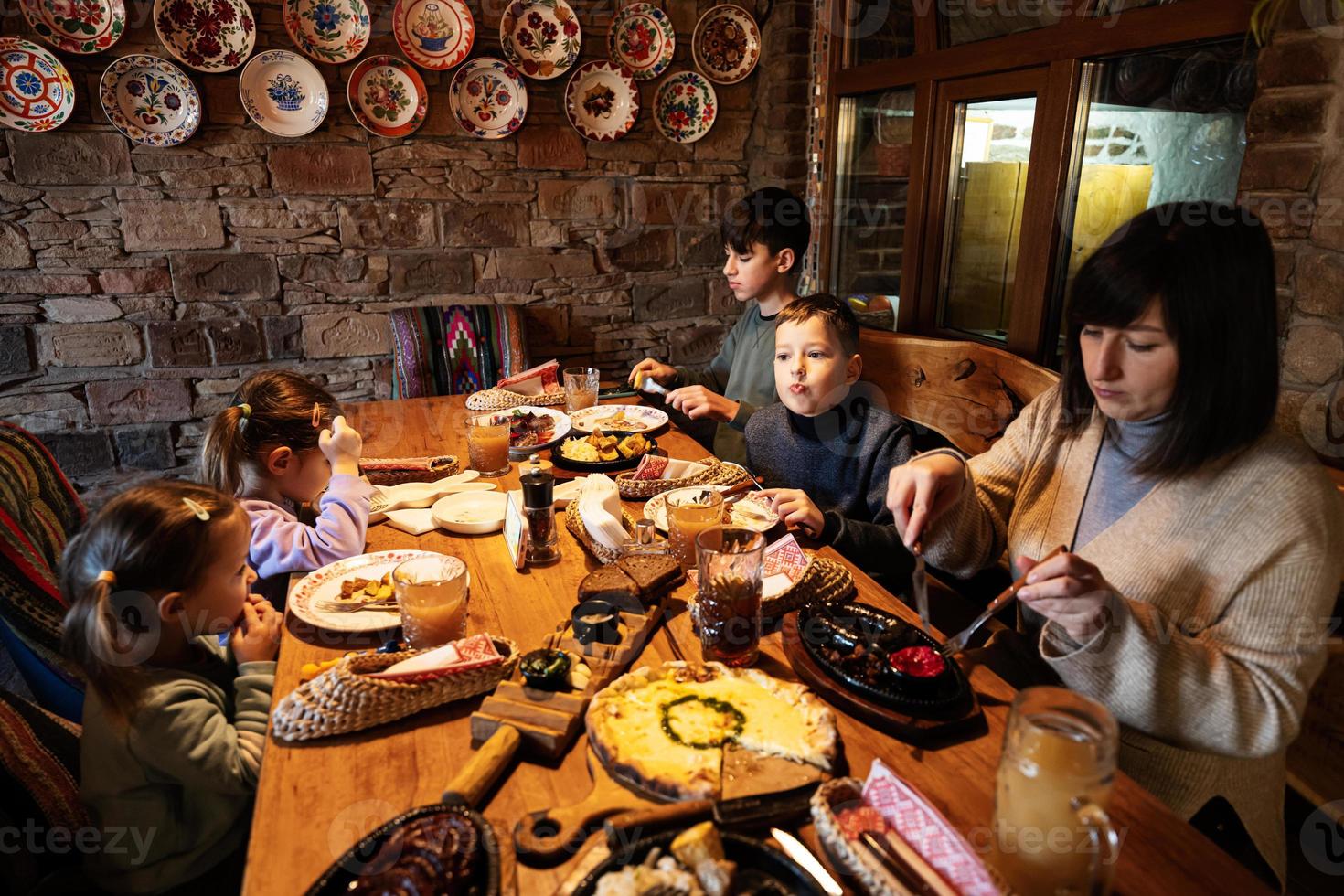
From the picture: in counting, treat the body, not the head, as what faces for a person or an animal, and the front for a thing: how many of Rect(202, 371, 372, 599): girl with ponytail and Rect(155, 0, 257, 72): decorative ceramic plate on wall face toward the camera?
1

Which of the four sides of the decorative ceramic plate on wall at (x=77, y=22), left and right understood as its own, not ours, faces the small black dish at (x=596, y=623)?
front

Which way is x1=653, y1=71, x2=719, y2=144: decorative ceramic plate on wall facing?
toward the camera

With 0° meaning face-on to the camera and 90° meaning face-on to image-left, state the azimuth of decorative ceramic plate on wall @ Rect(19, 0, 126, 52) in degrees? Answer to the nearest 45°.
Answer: approximately 0°

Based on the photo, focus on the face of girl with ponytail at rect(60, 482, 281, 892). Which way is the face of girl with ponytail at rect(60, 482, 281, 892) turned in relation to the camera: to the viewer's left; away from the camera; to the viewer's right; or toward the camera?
to the viewer's right

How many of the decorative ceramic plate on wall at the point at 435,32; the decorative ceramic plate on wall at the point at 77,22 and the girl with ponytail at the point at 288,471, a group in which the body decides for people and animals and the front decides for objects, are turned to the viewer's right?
1

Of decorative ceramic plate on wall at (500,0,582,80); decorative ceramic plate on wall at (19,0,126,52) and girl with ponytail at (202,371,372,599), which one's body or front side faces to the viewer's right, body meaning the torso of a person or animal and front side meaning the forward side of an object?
the girl with ponytail

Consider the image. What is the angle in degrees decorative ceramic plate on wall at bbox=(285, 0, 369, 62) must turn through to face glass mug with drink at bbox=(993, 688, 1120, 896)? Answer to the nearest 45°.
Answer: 0° — it already faces it

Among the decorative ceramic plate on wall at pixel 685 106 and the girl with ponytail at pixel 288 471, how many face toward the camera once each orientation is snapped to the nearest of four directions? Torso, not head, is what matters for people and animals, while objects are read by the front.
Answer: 1

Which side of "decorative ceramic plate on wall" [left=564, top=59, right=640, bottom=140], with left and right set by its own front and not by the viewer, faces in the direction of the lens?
front

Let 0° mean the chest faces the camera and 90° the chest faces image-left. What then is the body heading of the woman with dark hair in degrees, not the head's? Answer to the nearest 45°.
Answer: approximately 45°

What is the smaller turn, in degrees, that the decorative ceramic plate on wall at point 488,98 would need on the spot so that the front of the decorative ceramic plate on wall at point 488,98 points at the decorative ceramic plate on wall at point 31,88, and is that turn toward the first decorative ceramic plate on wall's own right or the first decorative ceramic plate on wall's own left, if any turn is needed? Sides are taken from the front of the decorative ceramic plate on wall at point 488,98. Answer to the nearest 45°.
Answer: approximately 90° to the first decorative ceramic plate on wall's own right

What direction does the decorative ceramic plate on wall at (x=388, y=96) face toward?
toward the camera

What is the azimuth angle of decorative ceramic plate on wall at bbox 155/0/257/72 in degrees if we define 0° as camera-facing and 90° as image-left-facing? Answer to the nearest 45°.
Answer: approximately 0°

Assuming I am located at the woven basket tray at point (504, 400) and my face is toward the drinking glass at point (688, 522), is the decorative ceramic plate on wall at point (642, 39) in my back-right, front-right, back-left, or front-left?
back-left

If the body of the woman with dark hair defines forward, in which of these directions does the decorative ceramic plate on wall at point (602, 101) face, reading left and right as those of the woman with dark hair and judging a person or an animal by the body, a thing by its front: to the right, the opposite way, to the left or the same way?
to the left
